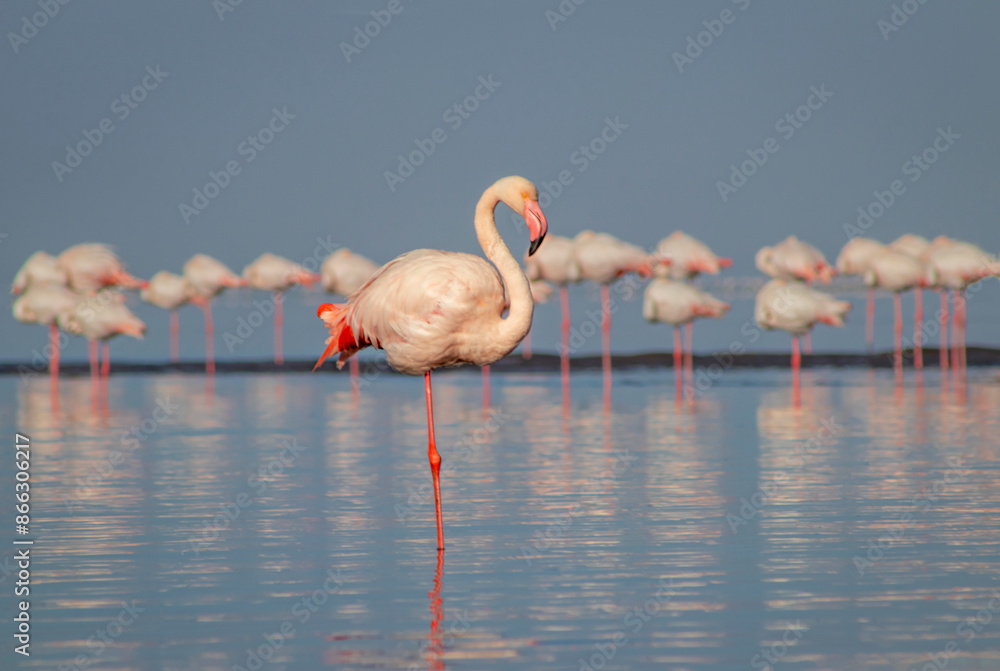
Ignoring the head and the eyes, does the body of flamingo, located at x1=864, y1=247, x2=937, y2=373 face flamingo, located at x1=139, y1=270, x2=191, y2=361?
yes

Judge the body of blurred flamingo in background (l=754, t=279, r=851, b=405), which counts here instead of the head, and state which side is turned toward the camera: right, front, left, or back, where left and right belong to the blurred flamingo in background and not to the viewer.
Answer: left

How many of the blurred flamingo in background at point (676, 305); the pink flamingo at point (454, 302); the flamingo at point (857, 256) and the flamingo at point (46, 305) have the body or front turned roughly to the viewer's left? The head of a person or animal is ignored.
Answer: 3

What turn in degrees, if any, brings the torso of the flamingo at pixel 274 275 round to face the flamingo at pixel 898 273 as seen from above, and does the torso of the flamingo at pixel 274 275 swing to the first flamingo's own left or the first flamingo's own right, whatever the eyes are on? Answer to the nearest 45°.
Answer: approximately 135° to the first flamingo's own left

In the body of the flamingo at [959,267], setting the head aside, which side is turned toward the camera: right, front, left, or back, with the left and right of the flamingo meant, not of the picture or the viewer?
left

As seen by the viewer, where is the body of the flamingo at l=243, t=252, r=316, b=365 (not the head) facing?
to the viewer's left

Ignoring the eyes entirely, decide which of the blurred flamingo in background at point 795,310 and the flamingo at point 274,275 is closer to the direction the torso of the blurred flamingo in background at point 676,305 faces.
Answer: the flamingo

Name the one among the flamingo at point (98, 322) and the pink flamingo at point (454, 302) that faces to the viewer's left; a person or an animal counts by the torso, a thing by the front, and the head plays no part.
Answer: the flamingo

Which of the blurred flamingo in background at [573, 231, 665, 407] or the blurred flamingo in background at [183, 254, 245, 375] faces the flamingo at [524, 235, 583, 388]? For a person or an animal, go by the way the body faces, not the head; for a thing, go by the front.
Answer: the blurred flamingo in background at [573, 231, 665, 407]

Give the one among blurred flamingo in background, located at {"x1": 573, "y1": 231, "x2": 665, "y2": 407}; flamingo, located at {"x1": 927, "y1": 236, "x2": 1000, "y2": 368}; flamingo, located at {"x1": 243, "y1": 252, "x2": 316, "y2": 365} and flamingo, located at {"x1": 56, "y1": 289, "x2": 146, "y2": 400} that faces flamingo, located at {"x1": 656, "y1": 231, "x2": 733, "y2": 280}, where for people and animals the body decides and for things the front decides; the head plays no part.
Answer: flamingo, located at {"x1": 927, "y1": 236, "x2": 1000, "y2": 368}

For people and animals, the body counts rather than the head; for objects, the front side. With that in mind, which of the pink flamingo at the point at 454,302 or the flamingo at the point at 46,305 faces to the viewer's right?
the pink flamingo

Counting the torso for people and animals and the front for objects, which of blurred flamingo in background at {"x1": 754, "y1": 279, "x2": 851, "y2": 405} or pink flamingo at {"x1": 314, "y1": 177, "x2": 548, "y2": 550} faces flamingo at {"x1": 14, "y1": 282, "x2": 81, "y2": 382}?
the blurred flamingo in background

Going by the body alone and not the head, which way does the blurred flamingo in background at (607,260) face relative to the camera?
to the viewer's left

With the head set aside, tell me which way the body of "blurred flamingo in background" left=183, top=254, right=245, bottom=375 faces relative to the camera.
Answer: to the viewer's left

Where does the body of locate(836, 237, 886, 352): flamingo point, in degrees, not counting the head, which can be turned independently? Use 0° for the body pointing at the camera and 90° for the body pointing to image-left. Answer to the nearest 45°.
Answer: approximately 90°

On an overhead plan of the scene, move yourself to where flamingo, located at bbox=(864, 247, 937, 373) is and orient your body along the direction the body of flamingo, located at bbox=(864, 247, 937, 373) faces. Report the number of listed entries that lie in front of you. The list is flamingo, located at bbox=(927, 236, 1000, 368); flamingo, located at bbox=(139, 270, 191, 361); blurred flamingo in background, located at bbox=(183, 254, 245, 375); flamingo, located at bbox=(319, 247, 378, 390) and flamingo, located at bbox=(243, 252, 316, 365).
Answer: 4

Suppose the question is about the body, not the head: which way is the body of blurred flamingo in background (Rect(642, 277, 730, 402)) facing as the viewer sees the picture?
to the viewer's left

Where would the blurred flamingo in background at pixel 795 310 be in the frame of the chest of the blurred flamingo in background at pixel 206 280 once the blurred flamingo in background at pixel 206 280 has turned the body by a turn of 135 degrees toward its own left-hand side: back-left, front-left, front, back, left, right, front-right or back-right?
front

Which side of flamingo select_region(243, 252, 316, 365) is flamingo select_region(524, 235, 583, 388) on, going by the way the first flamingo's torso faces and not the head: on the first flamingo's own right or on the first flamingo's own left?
on the first flamingo's own left
